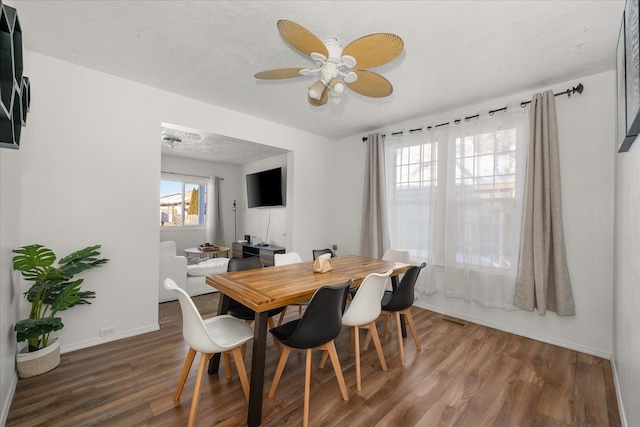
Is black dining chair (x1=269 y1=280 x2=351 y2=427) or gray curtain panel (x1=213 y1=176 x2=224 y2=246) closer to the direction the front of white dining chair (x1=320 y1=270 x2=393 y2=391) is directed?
the gray curtain panel

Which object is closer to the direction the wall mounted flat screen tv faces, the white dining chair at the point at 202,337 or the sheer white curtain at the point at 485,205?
the white dining chair

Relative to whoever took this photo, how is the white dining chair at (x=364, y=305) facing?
facing away from the viewer and to the left of the viewer

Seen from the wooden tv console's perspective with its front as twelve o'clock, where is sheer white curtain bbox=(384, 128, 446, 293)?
The sheer white curtain is roughly at 9 o'clock from the wooden tv console.

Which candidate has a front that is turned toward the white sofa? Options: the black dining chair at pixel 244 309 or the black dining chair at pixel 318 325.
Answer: the black dining chair at pixel 318 325

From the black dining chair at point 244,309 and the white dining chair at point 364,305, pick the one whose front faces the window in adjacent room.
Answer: the white dining chair

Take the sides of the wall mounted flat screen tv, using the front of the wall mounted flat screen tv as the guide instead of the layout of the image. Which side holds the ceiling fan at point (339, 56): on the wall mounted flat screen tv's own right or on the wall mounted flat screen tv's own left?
on the wall mounted flat screen tv's own left

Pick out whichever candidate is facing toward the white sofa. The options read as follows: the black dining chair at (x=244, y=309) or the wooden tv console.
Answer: the wooden tv console

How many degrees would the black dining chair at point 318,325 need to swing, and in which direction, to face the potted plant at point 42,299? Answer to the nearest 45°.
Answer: approximately 45° to its left

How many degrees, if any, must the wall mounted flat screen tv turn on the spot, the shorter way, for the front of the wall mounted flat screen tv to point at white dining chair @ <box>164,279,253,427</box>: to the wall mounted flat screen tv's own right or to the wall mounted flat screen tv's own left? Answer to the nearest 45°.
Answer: approximately 45° to the wall mounted flat screen tv's own left
